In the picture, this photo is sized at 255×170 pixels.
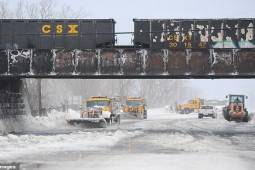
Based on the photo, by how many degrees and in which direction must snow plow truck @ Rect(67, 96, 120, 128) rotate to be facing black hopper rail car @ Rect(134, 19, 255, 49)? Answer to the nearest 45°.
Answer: approximately 90° to its left

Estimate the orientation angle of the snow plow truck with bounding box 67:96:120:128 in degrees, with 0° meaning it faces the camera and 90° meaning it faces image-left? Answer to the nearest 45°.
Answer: approximately 45°
